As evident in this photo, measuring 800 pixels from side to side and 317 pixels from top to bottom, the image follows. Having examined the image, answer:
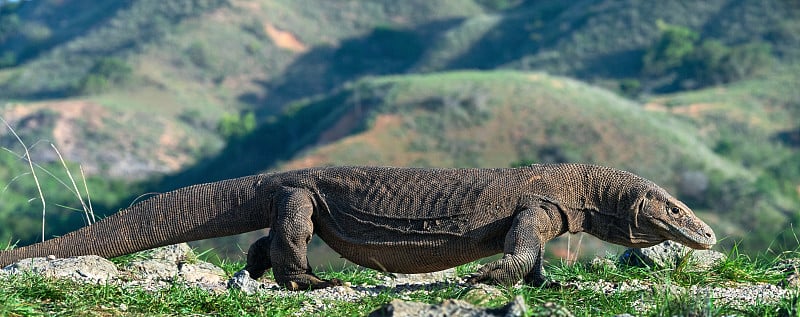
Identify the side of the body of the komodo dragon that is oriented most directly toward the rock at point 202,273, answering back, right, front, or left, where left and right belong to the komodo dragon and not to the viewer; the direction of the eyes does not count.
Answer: back

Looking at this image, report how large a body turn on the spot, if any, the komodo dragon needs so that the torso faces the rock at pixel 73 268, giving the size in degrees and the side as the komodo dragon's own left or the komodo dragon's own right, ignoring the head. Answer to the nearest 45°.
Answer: approximately 180°

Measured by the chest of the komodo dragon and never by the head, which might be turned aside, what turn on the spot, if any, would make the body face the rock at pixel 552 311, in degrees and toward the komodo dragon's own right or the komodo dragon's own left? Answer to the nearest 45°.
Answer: approximately 90° to the komodo dragon's own right

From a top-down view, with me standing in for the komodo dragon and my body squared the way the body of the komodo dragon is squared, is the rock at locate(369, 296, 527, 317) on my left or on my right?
on my right

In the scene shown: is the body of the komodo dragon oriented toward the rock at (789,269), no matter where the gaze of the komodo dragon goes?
yes

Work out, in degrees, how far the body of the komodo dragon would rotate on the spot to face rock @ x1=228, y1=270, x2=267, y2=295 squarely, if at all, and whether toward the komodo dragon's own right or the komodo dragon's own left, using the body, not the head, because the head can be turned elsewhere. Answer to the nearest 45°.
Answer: approximately 135° to the komodo dragon's own right

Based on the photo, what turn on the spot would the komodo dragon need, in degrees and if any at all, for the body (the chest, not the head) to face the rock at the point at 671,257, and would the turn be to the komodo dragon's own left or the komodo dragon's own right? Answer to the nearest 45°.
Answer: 0° — it already faces it

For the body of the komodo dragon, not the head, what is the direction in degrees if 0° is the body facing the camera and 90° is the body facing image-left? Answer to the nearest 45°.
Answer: approximately 270°
